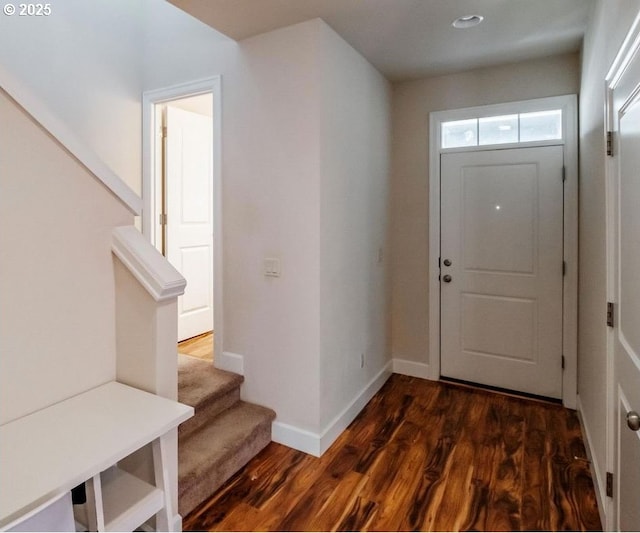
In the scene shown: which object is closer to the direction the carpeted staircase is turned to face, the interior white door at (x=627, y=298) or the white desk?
the interior white door

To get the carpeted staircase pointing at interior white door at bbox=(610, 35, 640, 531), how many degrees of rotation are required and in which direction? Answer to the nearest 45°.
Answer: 0° — it already faces it

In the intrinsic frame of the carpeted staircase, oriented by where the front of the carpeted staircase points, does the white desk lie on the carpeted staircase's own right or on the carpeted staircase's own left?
on the carpeted staircase's own right

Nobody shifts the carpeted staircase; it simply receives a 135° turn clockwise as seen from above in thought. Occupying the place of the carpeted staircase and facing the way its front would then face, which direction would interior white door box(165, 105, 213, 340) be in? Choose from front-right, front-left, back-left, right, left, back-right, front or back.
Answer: right

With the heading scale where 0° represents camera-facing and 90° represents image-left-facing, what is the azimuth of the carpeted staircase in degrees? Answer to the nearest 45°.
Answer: approximately 315°
